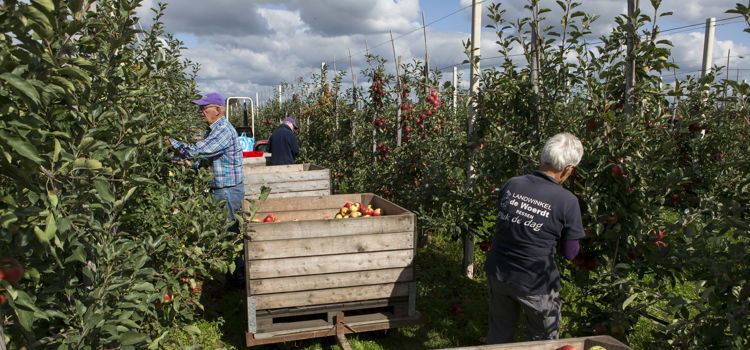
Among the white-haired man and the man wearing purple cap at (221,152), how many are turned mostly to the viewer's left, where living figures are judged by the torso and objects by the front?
1

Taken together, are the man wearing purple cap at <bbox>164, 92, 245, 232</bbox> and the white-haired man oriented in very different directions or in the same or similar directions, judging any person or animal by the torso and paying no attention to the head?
very different directions

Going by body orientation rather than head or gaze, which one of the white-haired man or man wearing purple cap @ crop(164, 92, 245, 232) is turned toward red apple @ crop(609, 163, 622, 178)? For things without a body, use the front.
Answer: the white-haired man

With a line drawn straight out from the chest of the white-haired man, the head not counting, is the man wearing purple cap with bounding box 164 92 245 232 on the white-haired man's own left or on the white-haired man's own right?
on the white-haired man's own left

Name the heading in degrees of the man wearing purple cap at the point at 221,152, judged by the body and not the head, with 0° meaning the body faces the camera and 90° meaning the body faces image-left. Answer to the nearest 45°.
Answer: approximately 90°

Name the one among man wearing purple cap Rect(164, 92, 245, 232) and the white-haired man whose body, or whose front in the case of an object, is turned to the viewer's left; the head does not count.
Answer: the man wearing purple cap

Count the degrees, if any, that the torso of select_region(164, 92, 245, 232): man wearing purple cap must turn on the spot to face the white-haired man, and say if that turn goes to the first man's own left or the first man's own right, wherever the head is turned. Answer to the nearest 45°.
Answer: approximately 135° to the first man's own left

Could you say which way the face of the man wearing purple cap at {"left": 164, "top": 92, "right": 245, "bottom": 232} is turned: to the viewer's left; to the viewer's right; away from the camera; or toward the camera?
to the viewer's left

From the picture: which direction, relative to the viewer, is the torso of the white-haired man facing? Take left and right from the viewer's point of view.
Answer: facing away from the viewer and to the right of the viewer

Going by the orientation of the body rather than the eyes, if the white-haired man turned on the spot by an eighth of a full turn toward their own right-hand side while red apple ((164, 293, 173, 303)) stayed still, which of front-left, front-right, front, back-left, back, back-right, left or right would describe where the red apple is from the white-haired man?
back

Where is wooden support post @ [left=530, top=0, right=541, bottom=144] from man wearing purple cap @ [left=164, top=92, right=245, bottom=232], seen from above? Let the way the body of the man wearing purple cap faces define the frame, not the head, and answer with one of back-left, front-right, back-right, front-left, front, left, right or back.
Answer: back-left

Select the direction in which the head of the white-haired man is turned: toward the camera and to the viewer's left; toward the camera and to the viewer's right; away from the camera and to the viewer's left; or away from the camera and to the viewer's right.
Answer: away from the camera and to the viewer's right
